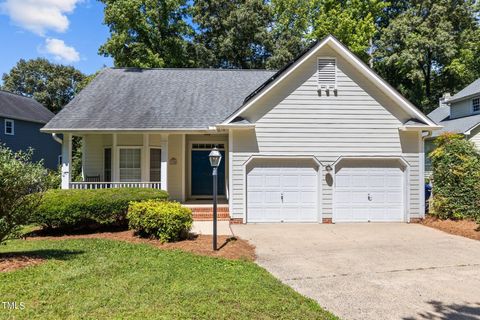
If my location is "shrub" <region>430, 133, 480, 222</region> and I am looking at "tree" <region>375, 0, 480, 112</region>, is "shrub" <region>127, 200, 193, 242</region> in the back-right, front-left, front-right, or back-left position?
back-left

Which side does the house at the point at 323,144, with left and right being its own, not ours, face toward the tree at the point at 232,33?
back

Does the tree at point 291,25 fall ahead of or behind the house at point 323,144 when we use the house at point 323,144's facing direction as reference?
behind

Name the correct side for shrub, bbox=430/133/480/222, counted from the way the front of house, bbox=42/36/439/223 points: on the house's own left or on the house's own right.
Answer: on the house's own left

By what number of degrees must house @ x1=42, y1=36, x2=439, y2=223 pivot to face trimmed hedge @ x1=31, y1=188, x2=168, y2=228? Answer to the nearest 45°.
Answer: approximately 90° to its right

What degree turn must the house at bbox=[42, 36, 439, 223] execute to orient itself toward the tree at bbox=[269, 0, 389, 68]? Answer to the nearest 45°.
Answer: approximately 180°

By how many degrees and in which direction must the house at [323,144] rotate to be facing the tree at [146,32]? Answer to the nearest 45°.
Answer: approximately 135° to its right

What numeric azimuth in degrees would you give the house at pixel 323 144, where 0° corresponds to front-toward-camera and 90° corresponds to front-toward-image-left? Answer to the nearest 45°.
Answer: approximately 0°

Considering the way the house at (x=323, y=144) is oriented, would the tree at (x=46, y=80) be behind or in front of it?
behind
